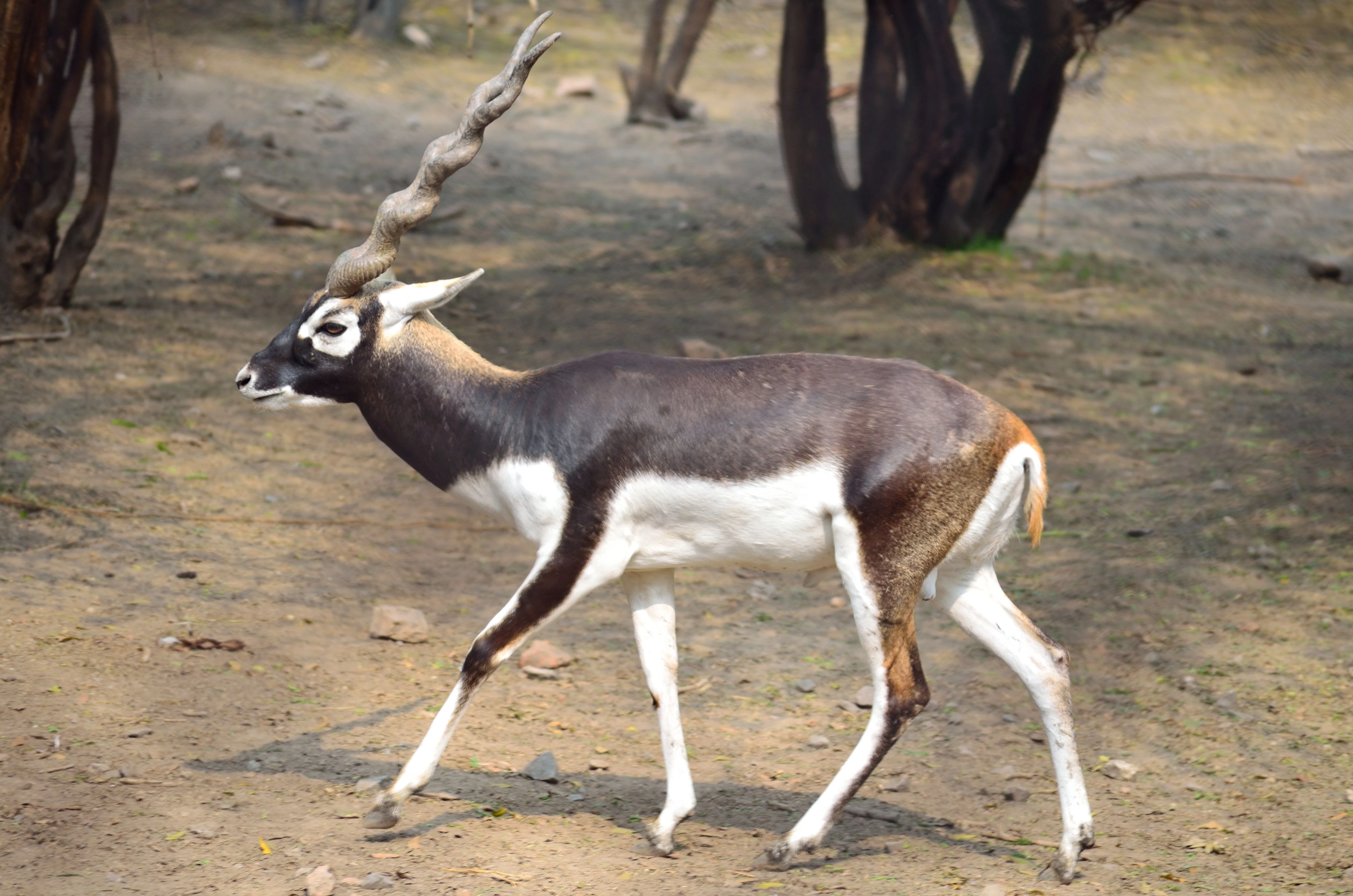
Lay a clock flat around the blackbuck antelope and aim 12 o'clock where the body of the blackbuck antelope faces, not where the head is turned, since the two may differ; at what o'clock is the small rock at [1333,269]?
The small rock is roughly at 4 o'clock from the blackbuck antelope.

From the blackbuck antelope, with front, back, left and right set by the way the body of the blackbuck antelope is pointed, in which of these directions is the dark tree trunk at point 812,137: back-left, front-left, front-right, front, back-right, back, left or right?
right

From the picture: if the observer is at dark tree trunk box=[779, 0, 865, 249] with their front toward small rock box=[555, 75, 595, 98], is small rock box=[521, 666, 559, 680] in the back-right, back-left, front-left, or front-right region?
back-left

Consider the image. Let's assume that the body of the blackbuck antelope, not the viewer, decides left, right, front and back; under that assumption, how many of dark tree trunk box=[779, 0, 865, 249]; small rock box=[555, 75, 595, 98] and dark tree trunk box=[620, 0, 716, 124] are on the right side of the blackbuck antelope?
3

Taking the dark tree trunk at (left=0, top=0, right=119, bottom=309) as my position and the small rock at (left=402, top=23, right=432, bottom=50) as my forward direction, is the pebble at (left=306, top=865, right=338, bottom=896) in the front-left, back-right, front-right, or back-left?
back-right

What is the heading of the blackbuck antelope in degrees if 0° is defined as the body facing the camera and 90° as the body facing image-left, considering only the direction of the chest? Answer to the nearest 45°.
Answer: approximately 90°

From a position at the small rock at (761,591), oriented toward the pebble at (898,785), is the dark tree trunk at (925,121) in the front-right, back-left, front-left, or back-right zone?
back-left

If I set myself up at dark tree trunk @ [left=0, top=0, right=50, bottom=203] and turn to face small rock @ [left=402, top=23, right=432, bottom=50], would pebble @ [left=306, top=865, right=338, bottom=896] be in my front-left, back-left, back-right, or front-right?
back-right
